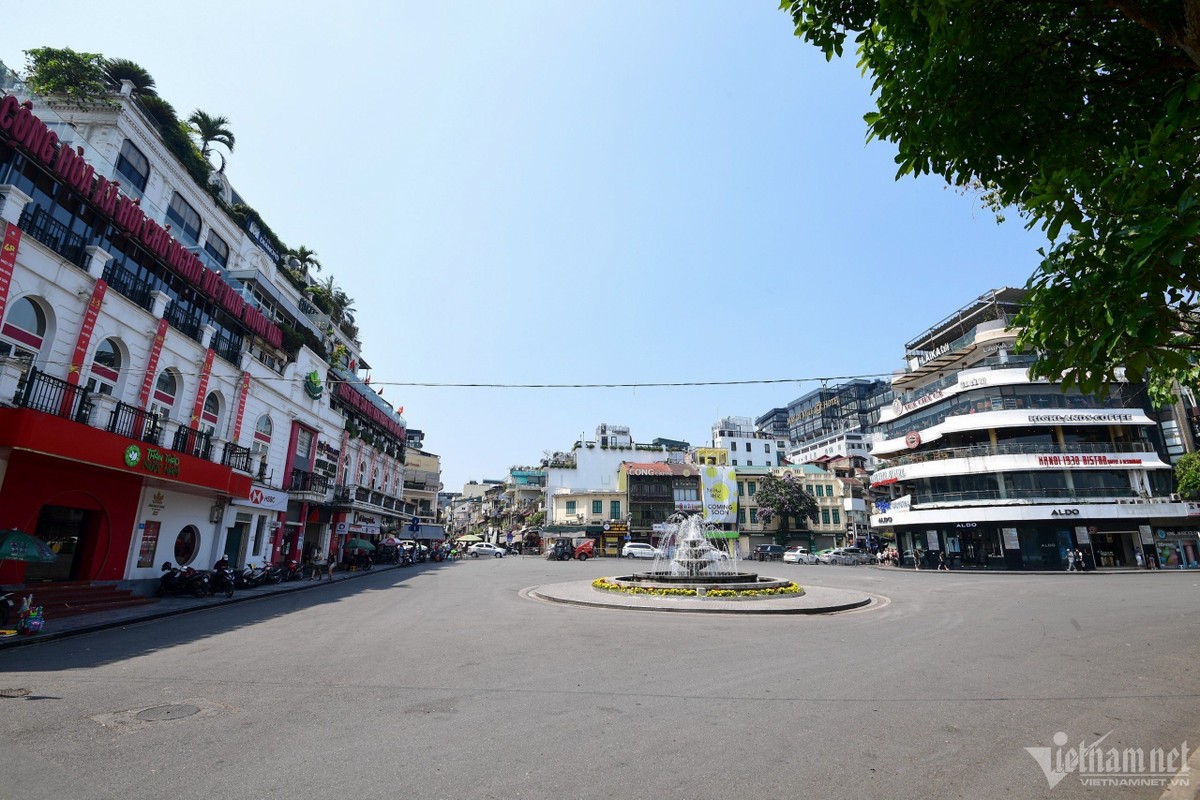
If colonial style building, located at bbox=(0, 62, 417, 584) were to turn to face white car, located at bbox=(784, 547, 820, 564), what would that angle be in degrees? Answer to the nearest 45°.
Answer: approximately 45° to its left

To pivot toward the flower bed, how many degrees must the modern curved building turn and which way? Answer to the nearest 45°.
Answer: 0° — it already faces it

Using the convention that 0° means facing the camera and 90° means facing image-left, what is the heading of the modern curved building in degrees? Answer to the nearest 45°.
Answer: approximately 0°

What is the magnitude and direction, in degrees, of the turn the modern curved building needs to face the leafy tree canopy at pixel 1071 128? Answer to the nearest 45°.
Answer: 0° — it already faces it

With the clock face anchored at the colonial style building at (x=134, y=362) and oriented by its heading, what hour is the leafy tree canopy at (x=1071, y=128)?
The leafy tree canopy is roughly at 1 o'clock from the colonial style building.

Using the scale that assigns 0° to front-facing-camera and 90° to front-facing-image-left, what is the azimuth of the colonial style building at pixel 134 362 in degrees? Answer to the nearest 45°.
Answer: approximately 315°

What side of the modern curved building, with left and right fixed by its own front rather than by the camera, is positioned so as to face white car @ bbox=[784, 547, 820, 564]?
right

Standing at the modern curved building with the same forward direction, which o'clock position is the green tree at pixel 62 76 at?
The green tree is roughly at 1 o'clock from the modern curved building.
